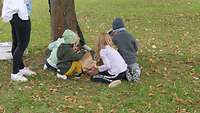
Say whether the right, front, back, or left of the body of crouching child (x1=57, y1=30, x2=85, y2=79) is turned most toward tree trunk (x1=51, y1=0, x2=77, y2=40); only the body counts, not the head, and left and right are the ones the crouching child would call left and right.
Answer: left

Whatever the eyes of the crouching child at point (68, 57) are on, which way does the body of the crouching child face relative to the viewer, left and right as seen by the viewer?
facing to the right of the viewer

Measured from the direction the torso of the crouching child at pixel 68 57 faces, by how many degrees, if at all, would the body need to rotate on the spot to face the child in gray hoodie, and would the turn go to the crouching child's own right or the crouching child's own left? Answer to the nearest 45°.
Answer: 0° — they already face them

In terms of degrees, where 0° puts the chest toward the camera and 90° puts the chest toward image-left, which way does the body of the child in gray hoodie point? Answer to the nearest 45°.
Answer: approximately 135°

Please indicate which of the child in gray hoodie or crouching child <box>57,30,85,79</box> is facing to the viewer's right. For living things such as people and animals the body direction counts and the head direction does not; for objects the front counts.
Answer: the crouching child

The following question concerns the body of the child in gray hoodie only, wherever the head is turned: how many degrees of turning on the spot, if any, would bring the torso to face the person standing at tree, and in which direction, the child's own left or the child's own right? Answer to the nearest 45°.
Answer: approximately 45° to the child's own left

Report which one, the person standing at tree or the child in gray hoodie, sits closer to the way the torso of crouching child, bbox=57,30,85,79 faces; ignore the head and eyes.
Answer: the child in gray hoodie
